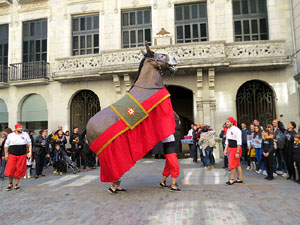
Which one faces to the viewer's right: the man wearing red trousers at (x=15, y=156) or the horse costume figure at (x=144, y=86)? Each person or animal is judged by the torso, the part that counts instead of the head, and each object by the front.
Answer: the horse costume figure

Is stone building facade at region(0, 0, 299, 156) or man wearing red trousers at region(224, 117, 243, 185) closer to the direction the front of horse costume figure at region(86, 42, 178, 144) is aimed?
the man wearing red trousers

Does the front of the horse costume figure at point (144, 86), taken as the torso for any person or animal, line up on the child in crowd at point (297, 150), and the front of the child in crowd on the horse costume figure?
yes

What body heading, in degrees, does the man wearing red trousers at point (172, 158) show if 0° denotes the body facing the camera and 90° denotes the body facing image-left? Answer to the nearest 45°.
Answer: approximately 315°

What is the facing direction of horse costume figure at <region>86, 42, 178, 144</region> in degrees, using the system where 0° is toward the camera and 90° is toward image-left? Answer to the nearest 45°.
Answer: approximately 270°

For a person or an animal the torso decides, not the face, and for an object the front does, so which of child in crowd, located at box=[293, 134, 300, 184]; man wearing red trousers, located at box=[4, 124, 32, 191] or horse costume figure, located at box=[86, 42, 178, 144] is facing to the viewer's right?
the horse costume figure

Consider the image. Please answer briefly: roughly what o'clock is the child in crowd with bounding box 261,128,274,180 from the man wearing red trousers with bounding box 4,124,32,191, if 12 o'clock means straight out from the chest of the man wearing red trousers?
The child in crowd is roughly at 10 o'clock from the man wearing red trousers.

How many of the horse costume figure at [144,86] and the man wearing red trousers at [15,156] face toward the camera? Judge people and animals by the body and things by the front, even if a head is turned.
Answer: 1

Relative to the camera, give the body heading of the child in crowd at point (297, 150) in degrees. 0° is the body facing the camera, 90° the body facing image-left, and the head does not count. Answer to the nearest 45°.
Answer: approximately 45°

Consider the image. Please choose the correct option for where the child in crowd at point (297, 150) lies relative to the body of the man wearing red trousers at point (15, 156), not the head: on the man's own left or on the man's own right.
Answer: on the man's own left

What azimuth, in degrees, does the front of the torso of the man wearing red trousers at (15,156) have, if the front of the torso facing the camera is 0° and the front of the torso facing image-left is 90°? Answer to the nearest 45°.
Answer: approximately 0°

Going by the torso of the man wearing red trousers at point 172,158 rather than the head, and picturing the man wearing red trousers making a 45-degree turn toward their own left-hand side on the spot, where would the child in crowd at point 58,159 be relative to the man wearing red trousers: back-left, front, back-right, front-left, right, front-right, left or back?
back-left

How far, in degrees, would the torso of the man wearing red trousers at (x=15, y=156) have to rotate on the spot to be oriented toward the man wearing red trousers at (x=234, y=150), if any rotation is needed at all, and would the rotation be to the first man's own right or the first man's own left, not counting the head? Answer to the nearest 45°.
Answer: approximately 45° to the first man's own left
